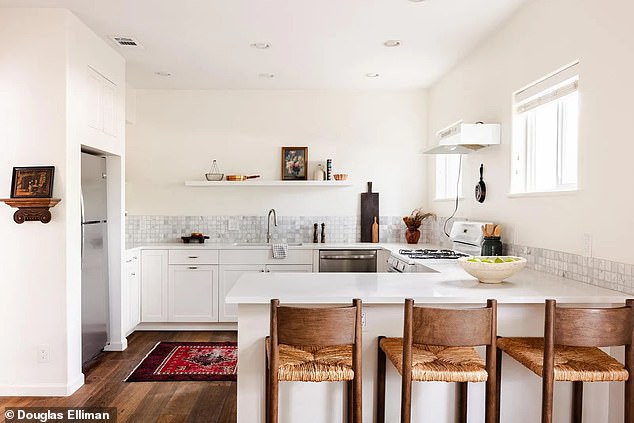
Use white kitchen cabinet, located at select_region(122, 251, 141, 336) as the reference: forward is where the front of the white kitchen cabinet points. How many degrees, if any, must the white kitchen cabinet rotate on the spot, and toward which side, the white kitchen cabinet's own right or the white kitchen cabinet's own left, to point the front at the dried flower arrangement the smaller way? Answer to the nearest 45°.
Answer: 0° — it already faces it

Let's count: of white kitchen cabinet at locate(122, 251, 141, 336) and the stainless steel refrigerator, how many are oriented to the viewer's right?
2

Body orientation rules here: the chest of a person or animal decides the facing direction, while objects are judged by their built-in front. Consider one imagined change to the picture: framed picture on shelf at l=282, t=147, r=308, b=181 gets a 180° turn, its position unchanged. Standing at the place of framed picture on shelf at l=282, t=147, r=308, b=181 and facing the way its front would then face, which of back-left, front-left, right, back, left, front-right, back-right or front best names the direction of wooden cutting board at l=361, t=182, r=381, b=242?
right

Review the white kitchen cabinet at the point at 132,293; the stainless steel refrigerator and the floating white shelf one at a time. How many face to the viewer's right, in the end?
2

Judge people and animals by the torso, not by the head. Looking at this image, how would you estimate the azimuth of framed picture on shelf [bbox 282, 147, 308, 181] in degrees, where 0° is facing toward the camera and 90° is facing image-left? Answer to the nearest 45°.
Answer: approximately 0°

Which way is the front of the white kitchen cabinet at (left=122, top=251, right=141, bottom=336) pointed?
to the viewer's right

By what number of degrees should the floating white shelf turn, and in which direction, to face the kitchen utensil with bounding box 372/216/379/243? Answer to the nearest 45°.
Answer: approximately 90° to its left

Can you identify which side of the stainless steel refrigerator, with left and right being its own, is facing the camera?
right

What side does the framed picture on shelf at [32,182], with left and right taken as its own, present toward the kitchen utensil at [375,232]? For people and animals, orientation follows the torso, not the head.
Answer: left
